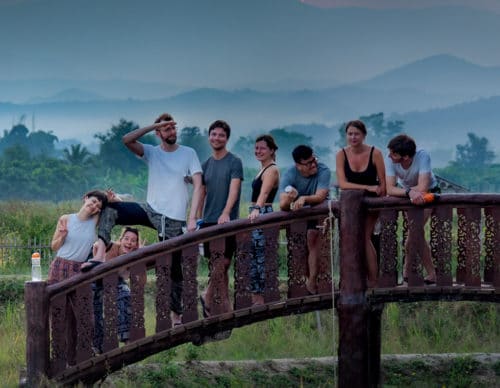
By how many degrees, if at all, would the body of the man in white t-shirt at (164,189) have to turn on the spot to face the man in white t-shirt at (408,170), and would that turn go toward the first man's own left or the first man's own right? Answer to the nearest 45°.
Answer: approximately 90° to the first man's own left

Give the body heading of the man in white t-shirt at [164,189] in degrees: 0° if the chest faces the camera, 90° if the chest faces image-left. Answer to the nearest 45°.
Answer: approximately 0°

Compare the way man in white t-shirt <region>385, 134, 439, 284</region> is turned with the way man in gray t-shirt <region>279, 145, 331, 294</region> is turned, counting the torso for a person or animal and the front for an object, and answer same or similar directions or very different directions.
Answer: same or similar directions

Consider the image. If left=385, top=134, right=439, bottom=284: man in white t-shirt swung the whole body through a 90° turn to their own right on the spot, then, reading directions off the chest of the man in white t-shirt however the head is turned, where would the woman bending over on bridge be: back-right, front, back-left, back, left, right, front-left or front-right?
front

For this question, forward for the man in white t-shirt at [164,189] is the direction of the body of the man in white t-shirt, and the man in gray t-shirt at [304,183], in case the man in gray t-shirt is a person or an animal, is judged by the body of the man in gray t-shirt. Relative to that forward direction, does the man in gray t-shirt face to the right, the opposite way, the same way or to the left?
the same way

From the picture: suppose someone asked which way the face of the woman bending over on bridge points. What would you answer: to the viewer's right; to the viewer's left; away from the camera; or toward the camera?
toward the camera

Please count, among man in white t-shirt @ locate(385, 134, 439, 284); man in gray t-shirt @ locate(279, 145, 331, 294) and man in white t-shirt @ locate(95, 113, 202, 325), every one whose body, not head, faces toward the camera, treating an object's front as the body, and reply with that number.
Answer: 3

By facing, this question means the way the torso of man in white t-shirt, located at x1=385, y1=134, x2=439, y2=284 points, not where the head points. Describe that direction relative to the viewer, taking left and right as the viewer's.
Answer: facing the viewer

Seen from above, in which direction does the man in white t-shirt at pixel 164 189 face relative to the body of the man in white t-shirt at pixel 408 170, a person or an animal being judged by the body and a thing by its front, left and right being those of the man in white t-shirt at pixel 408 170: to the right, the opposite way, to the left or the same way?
the same way

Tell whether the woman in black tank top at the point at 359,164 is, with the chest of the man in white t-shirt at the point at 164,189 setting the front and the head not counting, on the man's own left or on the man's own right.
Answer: on the man's own left

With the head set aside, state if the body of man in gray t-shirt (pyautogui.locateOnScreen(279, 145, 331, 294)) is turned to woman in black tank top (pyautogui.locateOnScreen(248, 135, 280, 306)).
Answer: no

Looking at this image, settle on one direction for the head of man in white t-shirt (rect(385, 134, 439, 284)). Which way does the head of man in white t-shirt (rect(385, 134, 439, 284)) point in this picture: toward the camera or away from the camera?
toward the camera

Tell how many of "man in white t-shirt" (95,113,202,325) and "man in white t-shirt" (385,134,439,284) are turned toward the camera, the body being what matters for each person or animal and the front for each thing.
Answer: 2

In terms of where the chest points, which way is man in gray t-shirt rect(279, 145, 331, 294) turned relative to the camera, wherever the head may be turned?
toward the camera

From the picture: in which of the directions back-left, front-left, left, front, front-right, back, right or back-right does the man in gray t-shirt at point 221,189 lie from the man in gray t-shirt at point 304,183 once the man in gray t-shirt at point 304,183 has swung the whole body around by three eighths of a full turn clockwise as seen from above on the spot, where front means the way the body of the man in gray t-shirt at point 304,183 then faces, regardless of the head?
front-left
